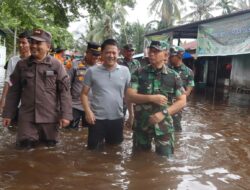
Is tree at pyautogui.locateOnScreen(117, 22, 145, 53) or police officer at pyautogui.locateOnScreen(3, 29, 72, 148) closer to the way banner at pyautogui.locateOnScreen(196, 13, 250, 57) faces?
the police officer

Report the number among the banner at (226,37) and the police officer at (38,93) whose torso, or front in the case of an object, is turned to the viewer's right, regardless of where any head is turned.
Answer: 0

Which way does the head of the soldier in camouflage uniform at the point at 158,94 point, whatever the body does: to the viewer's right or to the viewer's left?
to the viewer's left

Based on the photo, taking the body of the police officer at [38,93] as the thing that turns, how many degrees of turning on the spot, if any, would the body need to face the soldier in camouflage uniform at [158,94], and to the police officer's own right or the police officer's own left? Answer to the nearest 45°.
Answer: approximately 90° to the police officer's own left

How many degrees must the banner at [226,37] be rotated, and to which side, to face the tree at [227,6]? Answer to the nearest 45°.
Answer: approximately 135° to its right

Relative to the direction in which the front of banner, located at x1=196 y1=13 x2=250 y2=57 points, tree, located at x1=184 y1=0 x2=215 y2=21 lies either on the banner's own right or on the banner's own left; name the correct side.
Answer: on the banner's own right

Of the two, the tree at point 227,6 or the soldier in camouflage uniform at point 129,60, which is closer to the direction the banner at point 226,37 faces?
the soldier in camouflage uniform

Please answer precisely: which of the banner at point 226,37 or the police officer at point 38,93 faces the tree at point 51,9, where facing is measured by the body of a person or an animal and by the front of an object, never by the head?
the banner

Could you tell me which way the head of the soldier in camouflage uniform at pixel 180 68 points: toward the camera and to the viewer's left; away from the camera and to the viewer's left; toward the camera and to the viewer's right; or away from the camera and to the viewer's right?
toward the camera and to the viewer's left

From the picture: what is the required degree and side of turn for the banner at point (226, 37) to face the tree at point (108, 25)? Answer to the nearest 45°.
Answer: approximately 90° to its right

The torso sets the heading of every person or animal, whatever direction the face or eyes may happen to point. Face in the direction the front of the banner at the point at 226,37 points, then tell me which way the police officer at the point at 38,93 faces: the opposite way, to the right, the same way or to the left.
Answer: to the left

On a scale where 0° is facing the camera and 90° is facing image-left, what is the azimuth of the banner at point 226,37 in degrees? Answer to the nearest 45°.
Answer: approximately 45°

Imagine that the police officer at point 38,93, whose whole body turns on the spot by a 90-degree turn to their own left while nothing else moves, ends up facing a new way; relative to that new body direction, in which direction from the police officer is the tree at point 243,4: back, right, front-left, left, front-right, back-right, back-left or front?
front-left

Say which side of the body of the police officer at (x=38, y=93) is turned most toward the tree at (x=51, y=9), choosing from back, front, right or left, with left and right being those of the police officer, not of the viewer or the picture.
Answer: back

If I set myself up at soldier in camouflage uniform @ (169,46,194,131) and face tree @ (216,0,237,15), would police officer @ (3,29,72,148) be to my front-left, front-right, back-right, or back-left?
back-left

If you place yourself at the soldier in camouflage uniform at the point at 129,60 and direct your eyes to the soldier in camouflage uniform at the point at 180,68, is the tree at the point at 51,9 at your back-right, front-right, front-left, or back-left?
back-left

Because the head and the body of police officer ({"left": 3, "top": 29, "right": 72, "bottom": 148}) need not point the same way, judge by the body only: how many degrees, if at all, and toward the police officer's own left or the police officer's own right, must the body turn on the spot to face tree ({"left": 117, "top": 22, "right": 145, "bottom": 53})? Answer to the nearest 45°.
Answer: approximately 180°

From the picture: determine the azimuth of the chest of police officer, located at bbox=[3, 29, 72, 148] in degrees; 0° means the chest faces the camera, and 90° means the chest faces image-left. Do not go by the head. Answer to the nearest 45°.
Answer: approximately 0°
